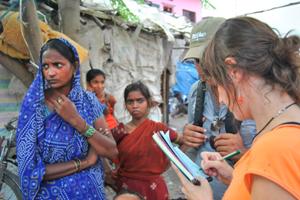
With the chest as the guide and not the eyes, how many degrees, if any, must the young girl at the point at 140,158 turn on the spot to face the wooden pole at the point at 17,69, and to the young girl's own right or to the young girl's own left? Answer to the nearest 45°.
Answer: approximately 135° to the young girl's own right

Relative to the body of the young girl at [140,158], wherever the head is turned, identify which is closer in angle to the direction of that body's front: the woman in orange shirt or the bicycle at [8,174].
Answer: the woman in orange shirt

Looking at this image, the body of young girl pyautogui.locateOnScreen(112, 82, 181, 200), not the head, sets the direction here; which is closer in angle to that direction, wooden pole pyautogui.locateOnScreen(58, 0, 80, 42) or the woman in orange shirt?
the woman in orange shirt

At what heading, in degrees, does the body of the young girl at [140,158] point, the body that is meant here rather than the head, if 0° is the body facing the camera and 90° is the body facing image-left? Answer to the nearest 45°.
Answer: approximately 0°

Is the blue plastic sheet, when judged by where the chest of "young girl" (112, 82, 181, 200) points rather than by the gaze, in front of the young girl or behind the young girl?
behind

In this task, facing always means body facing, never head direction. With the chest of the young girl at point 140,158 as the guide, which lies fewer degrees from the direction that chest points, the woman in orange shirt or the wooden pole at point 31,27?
the woman in orange shirt

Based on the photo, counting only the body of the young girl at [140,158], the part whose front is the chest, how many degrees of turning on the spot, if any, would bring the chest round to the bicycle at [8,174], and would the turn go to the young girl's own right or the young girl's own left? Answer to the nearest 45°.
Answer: approximately 90° to the young girl's own right

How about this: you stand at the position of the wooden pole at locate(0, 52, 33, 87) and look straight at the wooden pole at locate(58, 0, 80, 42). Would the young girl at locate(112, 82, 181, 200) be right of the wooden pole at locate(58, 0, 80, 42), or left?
right

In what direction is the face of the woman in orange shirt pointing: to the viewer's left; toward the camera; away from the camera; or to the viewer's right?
to the viewer's left

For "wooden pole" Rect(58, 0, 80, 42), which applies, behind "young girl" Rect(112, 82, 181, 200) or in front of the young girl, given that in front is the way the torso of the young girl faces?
behind

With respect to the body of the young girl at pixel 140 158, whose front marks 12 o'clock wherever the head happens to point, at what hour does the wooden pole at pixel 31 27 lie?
The wooden pole is roughly at 4 o'clock from the young girl.
